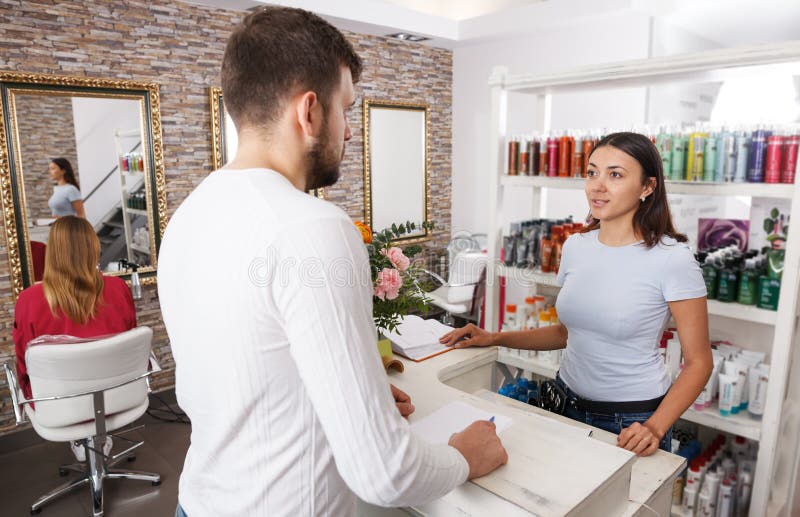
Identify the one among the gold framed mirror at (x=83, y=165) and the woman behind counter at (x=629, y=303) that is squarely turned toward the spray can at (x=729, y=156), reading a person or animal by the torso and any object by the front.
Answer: the gold framed mirror

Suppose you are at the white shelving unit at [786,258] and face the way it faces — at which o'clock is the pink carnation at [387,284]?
The pink carnation is roughly at 12 o'clock from the white shelving unit.

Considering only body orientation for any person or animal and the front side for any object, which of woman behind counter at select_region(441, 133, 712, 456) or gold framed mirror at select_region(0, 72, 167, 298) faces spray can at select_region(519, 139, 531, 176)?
the gold framed mirror

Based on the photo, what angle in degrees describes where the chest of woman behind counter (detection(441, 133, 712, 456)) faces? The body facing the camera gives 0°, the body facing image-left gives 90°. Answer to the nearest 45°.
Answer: approximately 45°

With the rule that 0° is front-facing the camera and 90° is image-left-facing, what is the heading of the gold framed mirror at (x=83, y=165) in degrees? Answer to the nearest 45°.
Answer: approximately 315°

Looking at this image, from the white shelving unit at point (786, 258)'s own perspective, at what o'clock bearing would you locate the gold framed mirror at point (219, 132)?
The gold framed mirror is roughly at 2 o'clock from the white shelving unit.

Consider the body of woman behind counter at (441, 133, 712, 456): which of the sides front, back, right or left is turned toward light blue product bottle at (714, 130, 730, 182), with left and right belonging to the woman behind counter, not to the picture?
back

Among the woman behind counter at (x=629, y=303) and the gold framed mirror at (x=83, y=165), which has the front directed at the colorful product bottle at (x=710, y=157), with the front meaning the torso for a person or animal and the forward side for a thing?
the gold framed mirror
